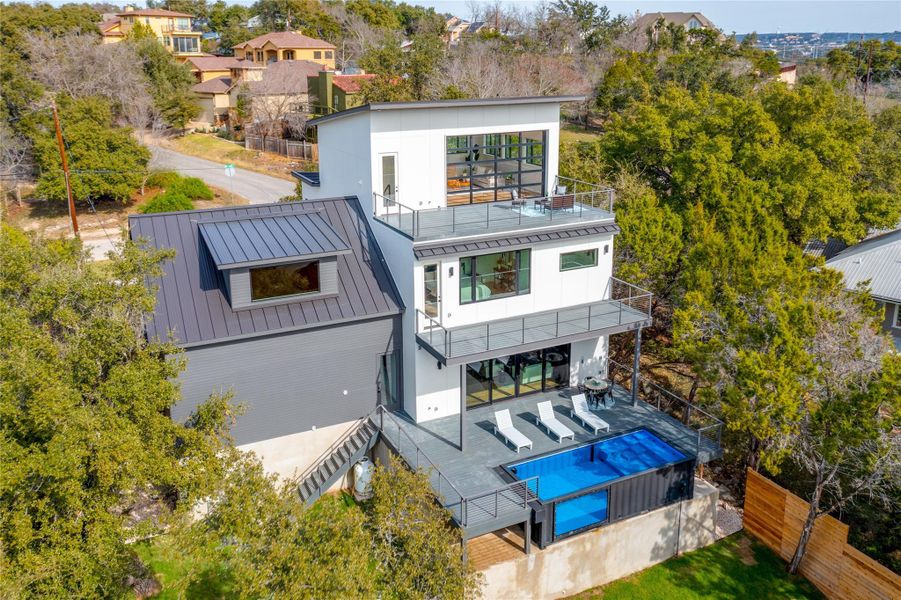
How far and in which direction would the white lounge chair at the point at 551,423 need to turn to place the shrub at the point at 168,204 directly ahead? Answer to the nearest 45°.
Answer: approximately 180°

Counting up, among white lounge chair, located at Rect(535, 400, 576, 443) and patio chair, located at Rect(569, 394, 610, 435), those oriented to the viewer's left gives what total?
0

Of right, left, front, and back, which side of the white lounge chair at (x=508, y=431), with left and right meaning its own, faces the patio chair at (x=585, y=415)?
left

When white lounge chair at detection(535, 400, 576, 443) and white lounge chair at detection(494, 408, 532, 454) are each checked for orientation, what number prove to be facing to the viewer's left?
0

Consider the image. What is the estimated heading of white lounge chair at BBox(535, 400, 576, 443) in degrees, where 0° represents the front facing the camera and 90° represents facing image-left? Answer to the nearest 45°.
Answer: approximately 315°

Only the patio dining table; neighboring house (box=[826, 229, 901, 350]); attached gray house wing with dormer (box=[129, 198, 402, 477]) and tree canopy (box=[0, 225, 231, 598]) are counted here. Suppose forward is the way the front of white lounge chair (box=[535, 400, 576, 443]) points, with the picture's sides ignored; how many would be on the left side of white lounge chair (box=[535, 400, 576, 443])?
2

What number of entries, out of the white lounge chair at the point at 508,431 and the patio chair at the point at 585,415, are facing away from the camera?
0

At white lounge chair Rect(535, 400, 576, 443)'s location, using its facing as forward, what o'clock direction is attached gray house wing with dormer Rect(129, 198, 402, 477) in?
The attached gray house wing with dormer is roughly at 4 o'clock from the white lounge chair.

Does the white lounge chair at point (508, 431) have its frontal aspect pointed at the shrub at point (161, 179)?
no

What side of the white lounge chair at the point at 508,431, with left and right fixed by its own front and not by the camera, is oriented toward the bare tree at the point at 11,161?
back

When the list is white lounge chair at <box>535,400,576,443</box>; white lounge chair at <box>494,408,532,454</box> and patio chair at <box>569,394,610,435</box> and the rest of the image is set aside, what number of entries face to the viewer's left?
0

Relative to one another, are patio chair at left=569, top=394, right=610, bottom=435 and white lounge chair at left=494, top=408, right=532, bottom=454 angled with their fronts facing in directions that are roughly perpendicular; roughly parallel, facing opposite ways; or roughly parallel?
roughly parallel

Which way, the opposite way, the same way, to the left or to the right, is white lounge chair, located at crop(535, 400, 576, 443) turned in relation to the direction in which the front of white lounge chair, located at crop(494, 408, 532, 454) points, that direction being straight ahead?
the same way

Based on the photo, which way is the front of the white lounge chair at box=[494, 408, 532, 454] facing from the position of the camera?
facing the viewer and to the right of the viewer
